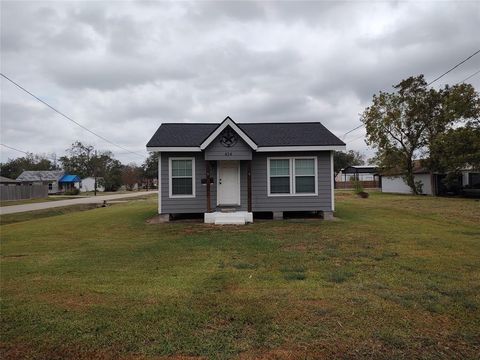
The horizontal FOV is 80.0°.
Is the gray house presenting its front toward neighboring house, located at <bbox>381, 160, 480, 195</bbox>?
no

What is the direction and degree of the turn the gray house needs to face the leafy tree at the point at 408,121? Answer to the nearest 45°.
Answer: approximately 135° to its left

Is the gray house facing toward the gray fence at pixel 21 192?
no

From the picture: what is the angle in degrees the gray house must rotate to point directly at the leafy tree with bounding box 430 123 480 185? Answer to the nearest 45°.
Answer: approximately 135° to its left

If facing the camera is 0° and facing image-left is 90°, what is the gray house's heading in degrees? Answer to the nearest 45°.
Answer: approximately 0°

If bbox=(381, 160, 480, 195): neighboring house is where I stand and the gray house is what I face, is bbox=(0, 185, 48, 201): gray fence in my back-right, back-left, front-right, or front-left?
front-right
